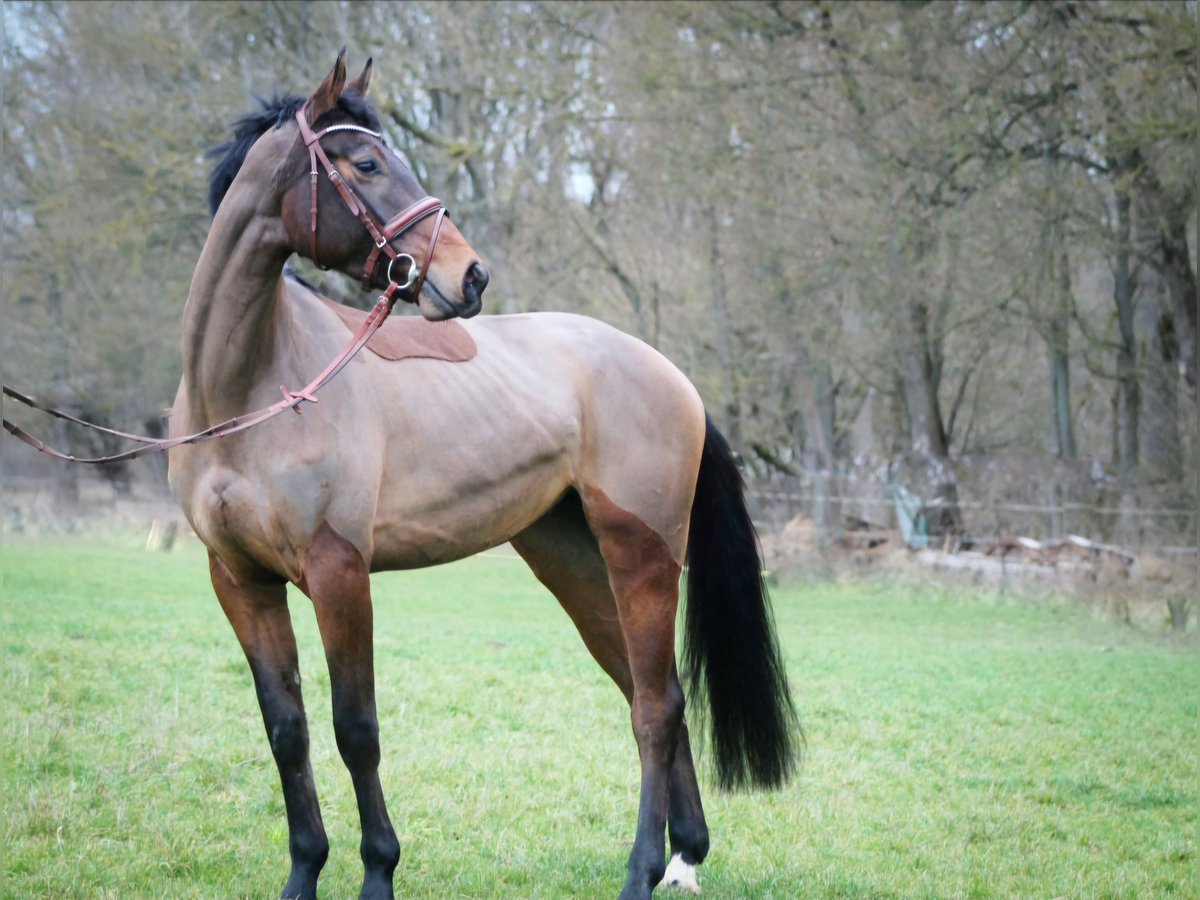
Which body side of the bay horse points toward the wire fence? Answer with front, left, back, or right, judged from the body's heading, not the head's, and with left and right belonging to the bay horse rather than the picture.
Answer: back

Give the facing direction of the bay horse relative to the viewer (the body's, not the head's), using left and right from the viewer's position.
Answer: facing the viewer and to the left of the viewer
